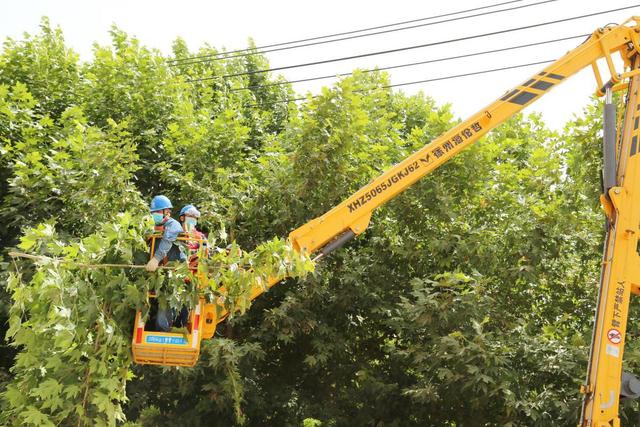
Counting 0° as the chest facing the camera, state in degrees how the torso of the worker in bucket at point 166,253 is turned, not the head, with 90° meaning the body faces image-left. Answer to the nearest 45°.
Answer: approximately 45°
